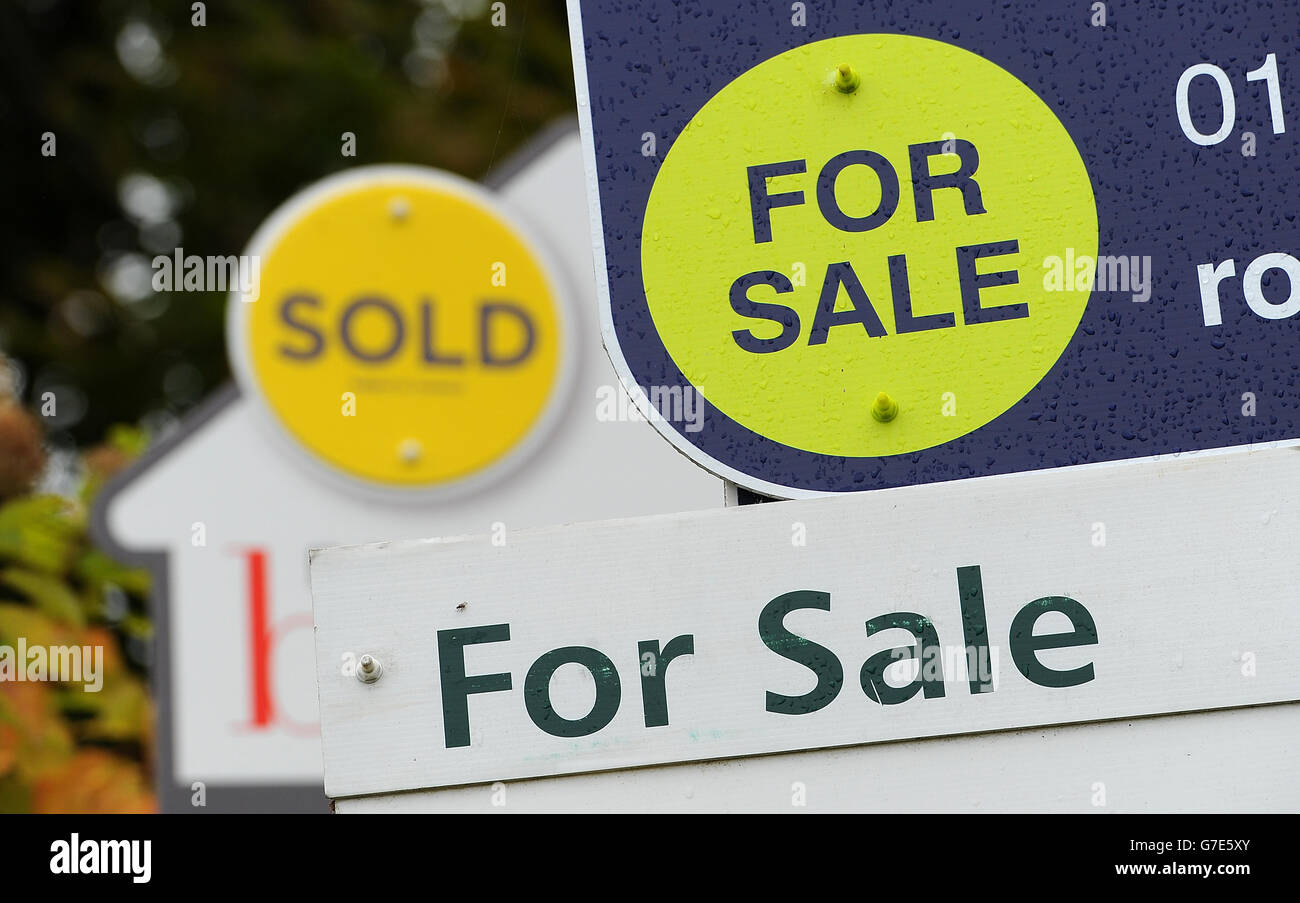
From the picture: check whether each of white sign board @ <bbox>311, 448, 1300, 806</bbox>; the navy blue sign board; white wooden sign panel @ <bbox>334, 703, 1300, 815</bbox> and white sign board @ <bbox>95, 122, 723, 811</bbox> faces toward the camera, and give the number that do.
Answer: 4

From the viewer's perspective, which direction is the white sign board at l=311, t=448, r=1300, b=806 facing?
toward the camera

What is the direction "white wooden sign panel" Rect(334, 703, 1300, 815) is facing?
toward the camera

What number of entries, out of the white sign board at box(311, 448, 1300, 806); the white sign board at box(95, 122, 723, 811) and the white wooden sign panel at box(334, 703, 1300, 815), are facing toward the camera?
3

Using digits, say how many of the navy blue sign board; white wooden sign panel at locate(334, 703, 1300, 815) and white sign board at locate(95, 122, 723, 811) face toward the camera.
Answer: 3

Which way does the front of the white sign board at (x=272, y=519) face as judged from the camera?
facing the viewer

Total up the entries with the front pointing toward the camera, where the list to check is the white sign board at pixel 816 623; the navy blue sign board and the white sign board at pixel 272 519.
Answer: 3

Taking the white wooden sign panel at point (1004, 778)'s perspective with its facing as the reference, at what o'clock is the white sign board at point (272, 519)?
The white sign board is roughly at 5 o'clock from the white wooden sign panel.

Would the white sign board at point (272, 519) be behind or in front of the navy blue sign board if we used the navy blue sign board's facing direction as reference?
behind
